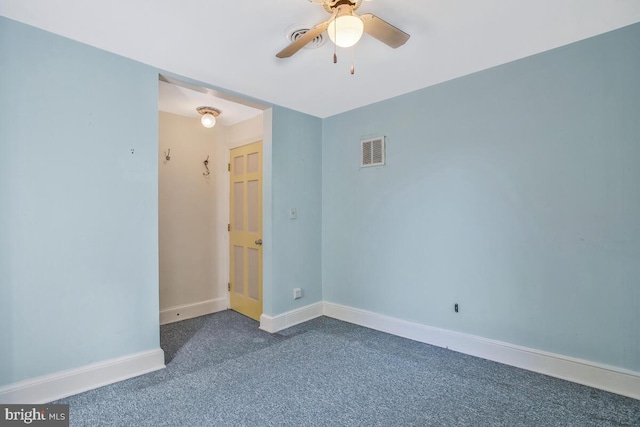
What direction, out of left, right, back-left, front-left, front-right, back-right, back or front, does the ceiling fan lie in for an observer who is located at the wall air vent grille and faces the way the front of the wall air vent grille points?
front-left

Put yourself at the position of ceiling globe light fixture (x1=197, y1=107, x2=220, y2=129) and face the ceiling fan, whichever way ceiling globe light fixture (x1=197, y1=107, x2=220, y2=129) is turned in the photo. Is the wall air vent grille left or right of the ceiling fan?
left

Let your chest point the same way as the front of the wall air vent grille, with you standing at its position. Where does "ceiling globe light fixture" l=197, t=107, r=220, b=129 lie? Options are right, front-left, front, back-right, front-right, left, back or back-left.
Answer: front-right

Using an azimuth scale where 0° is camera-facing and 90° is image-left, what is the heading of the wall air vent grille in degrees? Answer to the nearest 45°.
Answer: approximately 45°

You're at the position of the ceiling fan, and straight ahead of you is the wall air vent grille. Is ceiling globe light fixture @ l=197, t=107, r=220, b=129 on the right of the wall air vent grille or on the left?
left
